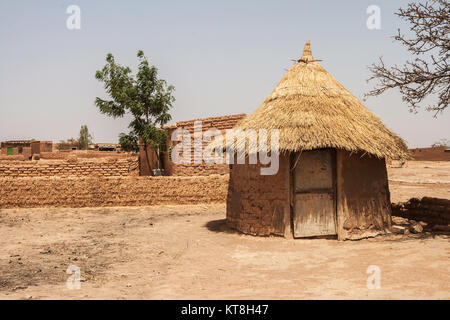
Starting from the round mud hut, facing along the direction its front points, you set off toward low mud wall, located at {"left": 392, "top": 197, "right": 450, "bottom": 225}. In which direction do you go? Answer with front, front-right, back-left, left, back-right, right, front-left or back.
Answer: back-left

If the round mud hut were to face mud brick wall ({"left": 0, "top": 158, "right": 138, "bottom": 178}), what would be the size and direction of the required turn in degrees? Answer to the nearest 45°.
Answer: approximately 135° to its right

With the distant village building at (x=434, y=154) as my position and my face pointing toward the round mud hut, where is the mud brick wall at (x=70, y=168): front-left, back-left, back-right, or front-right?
front-right

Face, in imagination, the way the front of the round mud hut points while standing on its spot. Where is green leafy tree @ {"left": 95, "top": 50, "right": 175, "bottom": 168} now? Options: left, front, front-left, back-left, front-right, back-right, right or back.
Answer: back-right

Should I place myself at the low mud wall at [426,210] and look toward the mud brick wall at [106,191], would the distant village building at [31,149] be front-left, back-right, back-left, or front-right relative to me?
front-right

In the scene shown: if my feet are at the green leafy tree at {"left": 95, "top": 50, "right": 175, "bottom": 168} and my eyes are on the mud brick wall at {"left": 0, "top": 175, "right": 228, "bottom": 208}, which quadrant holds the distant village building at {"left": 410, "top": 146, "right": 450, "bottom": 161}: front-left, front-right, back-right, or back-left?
back-left

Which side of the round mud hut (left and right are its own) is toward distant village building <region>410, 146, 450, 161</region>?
back

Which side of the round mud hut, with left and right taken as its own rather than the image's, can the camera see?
front

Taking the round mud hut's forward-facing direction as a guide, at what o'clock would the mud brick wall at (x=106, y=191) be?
The mud brick wall is roughly at 4 o'clock from the round mud hut.

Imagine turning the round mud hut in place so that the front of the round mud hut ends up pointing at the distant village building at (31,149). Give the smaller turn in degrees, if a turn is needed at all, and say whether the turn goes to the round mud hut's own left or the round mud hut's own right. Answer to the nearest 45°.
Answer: approximately 135° to the round mud hut's own right

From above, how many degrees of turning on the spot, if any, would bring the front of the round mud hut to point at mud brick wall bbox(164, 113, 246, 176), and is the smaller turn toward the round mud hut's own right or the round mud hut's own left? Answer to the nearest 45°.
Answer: approximately 135° to the round mud hut's own right

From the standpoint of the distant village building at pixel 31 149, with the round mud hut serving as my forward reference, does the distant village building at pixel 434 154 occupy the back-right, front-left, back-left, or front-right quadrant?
front-left
